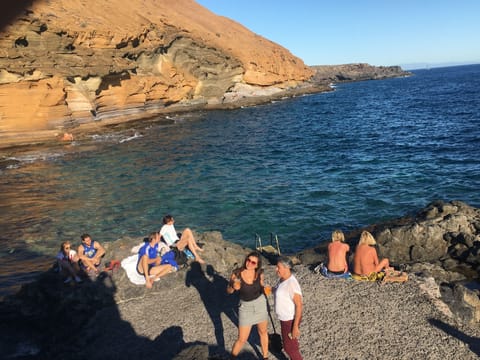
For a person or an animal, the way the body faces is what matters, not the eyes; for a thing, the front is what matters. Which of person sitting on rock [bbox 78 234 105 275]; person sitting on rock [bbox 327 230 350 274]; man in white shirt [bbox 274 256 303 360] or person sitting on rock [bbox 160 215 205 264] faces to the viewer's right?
person sitting on rock [bbox 160 215 205 264]

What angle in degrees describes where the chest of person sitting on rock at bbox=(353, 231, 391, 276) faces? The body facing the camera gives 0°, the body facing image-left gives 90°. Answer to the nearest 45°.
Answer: approximately 225°

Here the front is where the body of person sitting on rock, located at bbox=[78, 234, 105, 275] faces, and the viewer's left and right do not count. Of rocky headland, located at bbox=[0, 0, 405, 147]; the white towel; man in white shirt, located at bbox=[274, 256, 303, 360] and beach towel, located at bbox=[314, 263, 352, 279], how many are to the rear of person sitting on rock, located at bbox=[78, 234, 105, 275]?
1

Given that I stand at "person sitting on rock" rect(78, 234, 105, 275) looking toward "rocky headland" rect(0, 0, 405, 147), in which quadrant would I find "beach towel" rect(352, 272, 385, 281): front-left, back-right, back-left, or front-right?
back-right

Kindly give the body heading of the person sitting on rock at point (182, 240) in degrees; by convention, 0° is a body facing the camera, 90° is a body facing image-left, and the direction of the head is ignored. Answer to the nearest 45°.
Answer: approximately 270°

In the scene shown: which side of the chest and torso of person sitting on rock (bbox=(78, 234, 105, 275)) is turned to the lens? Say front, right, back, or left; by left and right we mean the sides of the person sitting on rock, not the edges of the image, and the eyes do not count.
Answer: front

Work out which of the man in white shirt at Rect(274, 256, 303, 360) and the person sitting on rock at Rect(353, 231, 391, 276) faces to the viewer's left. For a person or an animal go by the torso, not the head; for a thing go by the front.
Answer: the man in white shirt

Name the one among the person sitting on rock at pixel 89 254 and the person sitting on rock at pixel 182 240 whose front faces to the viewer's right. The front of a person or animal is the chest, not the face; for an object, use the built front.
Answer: the person sitting on rock at pixel 182 240

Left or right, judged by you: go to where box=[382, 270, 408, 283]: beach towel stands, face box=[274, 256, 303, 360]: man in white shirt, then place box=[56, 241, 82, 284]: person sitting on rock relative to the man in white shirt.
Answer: right

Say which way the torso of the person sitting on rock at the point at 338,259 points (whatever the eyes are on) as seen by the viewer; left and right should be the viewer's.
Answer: facing away from the viewer

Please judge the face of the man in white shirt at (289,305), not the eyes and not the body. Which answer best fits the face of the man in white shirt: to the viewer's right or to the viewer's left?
to the viewer's left

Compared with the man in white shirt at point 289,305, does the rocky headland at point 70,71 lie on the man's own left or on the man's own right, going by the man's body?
on the man's own right

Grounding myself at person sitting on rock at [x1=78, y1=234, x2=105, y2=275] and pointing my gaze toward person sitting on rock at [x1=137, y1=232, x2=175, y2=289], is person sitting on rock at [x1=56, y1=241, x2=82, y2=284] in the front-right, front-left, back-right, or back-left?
back-right

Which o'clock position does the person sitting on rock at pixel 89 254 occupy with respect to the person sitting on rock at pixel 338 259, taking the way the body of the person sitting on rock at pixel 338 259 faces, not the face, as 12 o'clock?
the person sitting on rock at pixel 89 254 is roughly at 9 o'clock from the person sitting on rock at pixel 338 259.

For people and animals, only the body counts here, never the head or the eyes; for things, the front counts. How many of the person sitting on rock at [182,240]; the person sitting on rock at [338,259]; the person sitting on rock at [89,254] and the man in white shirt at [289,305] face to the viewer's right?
1
